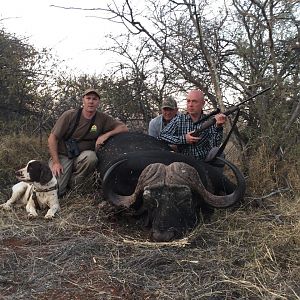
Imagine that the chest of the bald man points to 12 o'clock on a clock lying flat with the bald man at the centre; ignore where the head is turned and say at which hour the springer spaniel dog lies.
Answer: The springer spaniel dog is roughly at 2 o'clock from the bald man.

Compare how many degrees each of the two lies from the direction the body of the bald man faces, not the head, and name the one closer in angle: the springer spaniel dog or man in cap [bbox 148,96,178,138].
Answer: the springer spaniel dog

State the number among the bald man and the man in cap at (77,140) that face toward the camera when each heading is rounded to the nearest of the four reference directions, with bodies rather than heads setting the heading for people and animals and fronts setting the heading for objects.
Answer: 2

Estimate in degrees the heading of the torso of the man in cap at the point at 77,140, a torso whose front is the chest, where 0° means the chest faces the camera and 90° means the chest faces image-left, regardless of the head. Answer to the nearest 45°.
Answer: approximately 0°

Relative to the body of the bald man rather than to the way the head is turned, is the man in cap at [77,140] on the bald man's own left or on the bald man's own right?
on the bald man's own right

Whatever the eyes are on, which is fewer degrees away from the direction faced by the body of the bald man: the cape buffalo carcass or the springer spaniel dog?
the cape buffalo carcass

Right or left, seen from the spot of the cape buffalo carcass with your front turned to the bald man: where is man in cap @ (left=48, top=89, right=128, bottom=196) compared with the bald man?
left

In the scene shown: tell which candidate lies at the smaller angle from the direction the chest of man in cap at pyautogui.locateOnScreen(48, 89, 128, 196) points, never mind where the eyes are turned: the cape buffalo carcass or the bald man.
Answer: the cape buffalo carcass
